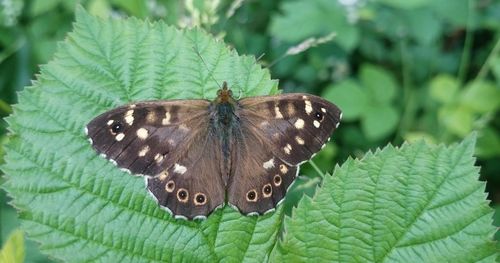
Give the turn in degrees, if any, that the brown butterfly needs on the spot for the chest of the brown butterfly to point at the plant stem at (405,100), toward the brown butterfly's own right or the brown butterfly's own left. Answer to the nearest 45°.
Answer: approximately 45° to the brown butterfly's own right

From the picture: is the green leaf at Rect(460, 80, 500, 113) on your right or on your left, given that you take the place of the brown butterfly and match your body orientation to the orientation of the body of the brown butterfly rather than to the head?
on your right

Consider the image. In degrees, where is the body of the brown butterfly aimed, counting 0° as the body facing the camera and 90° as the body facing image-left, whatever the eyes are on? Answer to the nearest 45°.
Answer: approximately 180°

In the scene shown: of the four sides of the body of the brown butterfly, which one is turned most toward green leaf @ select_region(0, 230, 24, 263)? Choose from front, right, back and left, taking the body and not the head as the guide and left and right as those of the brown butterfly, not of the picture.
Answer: left
